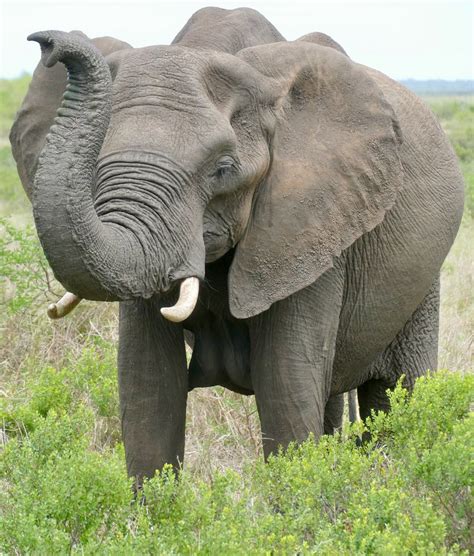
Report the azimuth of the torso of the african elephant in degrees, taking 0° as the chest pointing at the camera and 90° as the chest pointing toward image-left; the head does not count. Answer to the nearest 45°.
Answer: approximately 45°
